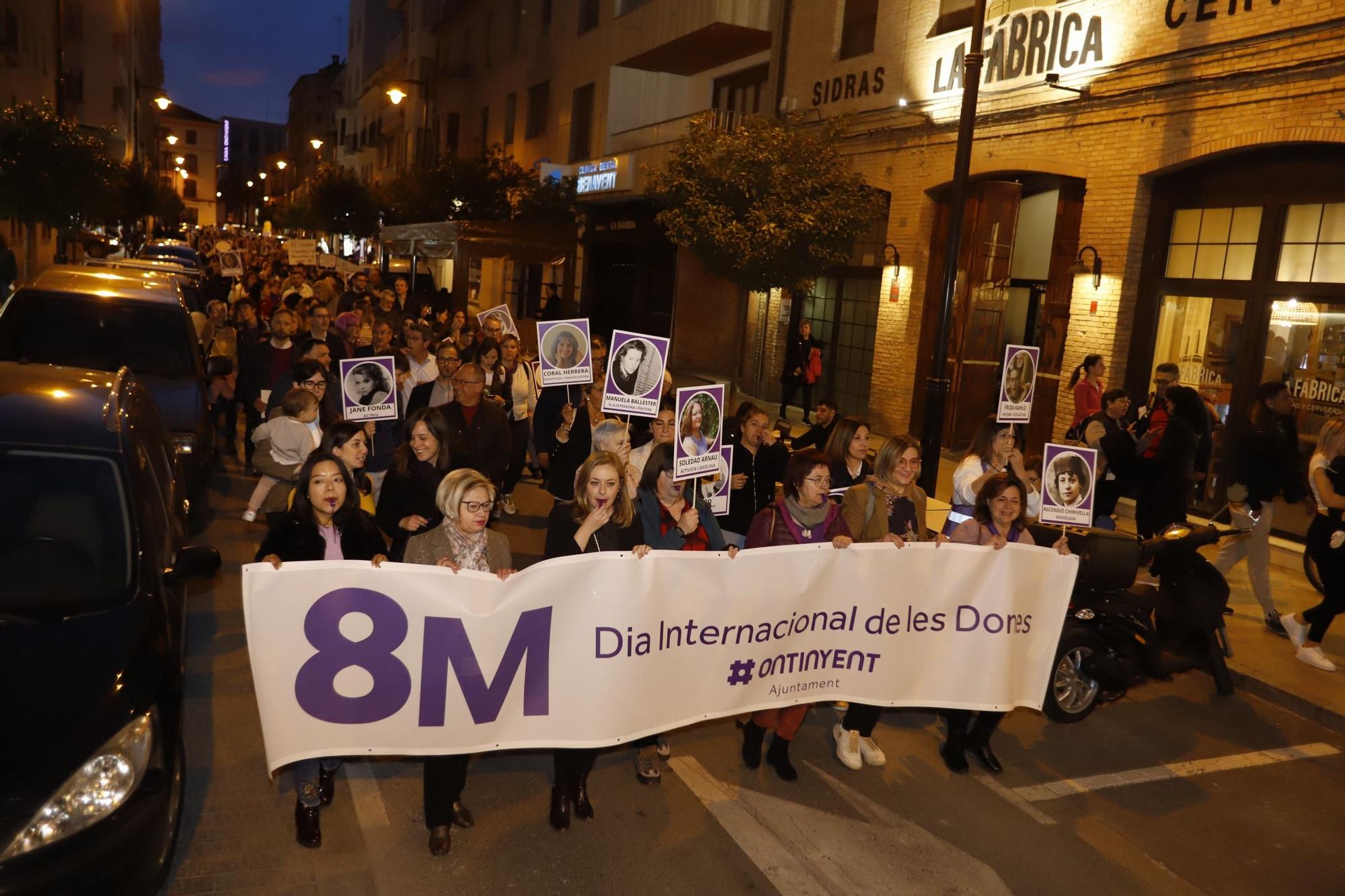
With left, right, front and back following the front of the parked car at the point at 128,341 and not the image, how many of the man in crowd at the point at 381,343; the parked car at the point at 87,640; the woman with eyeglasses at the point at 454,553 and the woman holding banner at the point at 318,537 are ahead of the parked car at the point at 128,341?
3

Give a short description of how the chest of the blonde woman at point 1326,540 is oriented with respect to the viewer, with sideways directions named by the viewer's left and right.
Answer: facing to the right of the viewer

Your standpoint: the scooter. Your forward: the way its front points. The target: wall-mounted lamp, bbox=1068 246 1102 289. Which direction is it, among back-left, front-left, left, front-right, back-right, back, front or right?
front-left

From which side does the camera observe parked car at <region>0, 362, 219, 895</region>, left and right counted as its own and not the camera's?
front

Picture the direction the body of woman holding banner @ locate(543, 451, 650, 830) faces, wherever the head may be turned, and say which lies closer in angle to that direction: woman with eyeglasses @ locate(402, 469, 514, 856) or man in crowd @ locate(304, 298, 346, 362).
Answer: the woman with eyeglasses

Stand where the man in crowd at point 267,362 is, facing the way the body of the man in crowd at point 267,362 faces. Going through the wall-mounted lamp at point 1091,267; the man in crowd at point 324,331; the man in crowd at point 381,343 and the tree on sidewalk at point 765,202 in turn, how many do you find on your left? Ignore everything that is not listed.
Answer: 4

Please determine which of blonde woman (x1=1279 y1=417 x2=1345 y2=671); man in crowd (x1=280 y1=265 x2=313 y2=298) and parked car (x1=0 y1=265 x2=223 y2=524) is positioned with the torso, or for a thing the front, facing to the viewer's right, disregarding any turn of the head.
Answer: the blonde woman

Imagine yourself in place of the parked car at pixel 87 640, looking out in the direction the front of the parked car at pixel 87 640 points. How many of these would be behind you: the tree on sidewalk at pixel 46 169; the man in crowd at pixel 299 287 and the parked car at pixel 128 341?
3

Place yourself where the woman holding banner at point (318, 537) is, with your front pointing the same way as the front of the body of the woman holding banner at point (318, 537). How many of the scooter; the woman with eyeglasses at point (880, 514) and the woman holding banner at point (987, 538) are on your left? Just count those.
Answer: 3

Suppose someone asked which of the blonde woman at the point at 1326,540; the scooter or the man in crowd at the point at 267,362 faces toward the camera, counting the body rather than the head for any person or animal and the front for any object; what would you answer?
the man in crowd

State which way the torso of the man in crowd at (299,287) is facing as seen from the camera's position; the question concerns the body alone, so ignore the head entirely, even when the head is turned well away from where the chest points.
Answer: toward the camera

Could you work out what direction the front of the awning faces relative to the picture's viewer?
facing the viewer and to the left of the viewer

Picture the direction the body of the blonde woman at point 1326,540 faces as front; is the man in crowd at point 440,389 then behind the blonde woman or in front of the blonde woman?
behind

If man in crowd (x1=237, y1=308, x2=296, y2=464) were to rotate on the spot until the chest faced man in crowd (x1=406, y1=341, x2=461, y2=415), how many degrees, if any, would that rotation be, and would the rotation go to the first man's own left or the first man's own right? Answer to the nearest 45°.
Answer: approximately 45° to the first man's own left

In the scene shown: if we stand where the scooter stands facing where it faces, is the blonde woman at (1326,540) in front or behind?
in front

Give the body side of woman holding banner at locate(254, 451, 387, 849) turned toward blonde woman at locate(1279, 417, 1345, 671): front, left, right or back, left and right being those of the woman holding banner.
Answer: left

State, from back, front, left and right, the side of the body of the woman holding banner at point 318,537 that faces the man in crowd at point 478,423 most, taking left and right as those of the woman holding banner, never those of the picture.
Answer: back

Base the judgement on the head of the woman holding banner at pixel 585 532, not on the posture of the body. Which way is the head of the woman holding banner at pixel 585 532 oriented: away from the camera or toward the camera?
toward the camera
